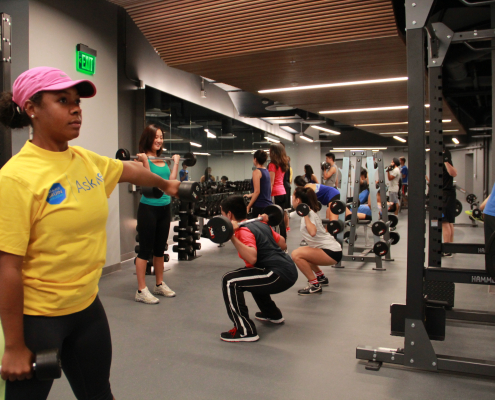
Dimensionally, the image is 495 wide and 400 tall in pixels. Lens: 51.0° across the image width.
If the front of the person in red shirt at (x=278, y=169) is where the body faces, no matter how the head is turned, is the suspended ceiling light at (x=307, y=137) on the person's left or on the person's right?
on the person's right

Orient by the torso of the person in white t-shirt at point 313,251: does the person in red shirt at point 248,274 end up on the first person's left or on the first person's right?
on the first person's left

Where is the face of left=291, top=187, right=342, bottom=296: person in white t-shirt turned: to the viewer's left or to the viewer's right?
to the viewer's left

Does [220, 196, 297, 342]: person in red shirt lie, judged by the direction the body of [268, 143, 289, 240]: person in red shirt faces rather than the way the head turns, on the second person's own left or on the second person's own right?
on the second person's own left

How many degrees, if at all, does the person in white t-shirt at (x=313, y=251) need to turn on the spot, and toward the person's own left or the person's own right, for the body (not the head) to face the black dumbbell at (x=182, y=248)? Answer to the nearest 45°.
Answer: approximately 45° to the person's own right

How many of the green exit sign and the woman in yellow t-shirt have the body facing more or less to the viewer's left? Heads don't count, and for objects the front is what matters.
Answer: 0

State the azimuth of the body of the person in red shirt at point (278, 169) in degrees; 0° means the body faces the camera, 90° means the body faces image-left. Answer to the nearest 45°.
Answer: approximately 135°

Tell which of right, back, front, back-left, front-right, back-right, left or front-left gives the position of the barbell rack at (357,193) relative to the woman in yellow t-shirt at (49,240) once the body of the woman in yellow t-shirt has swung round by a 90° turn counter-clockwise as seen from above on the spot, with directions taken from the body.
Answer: front

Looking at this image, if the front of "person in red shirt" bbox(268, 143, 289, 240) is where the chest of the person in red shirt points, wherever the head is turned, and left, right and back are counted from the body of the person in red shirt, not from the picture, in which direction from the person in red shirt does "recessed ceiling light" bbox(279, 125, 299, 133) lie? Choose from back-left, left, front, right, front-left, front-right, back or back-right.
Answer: front-right

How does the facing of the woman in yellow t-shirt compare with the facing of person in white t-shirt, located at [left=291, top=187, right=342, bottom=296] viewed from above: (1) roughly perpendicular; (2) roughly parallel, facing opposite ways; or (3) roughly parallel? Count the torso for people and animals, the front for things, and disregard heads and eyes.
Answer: roughly parallel, facing opposite ways

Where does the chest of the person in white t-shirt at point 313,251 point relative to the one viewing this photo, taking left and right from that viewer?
facing to the left of the viewer

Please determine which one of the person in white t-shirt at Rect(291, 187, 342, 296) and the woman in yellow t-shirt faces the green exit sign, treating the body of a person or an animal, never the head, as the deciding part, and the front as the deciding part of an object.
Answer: the person in white t-shirt

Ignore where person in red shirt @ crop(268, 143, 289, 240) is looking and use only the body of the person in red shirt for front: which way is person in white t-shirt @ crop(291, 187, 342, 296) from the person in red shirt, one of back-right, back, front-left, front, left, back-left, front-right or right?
back-left
